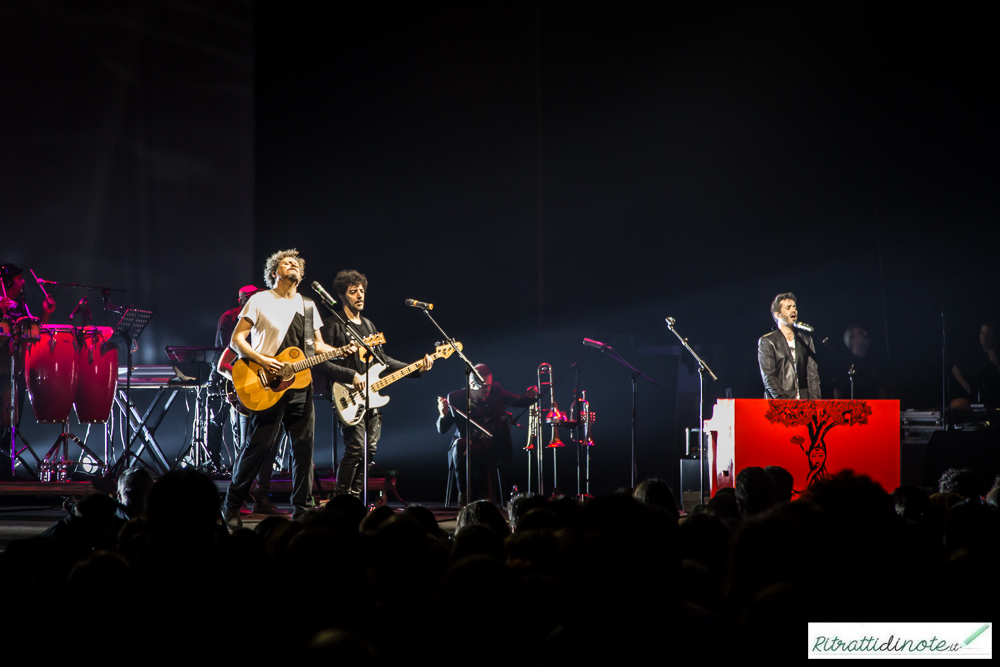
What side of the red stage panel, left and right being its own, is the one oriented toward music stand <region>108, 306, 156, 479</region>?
right

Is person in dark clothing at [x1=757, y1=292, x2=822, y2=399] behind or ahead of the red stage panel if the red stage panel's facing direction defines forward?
behind

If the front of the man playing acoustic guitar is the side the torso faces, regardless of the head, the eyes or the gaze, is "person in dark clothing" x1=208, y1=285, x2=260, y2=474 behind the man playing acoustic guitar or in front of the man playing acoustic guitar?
behind

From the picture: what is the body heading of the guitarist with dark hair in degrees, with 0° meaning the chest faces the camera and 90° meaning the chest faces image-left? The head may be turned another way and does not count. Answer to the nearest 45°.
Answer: approximately 315°

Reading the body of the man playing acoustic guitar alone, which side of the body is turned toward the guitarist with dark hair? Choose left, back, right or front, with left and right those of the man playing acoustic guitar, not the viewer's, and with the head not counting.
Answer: left

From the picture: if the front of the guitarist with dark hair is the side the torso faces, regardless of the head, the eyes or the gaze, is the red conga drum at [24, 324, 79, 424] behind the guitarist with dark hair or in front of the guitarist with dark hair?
behind

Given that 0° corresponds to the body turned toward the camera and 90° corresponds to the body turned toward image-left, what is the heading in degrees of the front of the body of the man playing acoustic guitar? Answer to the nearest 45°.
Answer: approximately 315°

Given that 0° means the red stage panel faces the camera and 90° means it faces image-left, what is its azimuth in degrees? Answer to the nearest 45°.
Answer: approximately 0°

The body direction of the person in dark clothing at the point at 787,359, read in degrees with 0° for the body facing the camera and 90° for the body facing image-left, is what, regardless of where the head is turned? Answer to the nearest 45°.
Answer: approximately 315°

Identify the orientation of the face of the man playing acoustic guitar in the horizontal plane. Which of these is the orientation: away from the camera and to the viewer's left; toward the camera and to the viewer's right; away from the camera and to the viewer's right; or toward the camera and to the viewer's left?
toward the camera and to the viewer's right

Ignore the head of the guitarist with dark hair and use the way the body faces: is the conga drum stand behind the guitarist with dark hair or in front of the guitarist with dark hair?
behind
